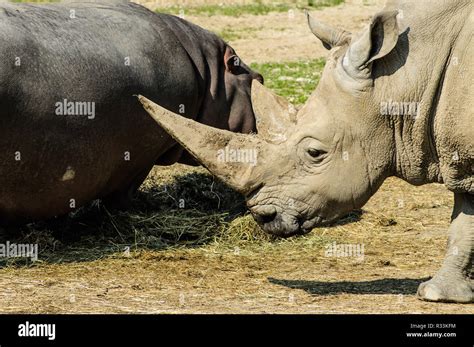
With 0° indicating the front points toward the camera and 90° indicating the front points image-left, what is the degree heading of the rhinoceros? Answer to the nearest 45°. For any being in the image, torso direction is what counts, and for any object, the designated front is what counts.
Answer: approximately 90°

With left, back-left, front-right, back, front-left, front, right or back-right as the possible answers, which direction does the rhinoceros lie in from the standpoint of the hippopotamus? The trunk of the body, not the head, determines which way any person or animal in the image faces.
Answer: front-right

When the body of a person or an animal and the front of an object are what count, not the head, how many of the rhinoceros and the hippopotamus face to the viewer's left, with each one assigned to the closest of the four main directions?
1

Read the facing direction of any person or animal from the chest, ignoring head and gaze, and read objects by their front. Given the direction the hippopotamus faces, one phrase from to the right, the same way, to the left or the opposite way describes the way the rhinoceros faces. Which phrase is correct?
the opposite way

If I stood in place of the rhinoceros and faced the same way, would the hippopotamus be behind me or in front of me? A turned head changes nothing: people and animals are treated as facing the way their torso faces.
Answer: in front

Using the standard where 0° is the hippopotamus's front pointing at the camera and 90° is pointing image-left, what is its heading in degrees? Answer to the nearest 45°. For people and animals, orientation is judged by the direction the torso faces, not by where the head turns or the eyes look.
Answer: approximately 270°
